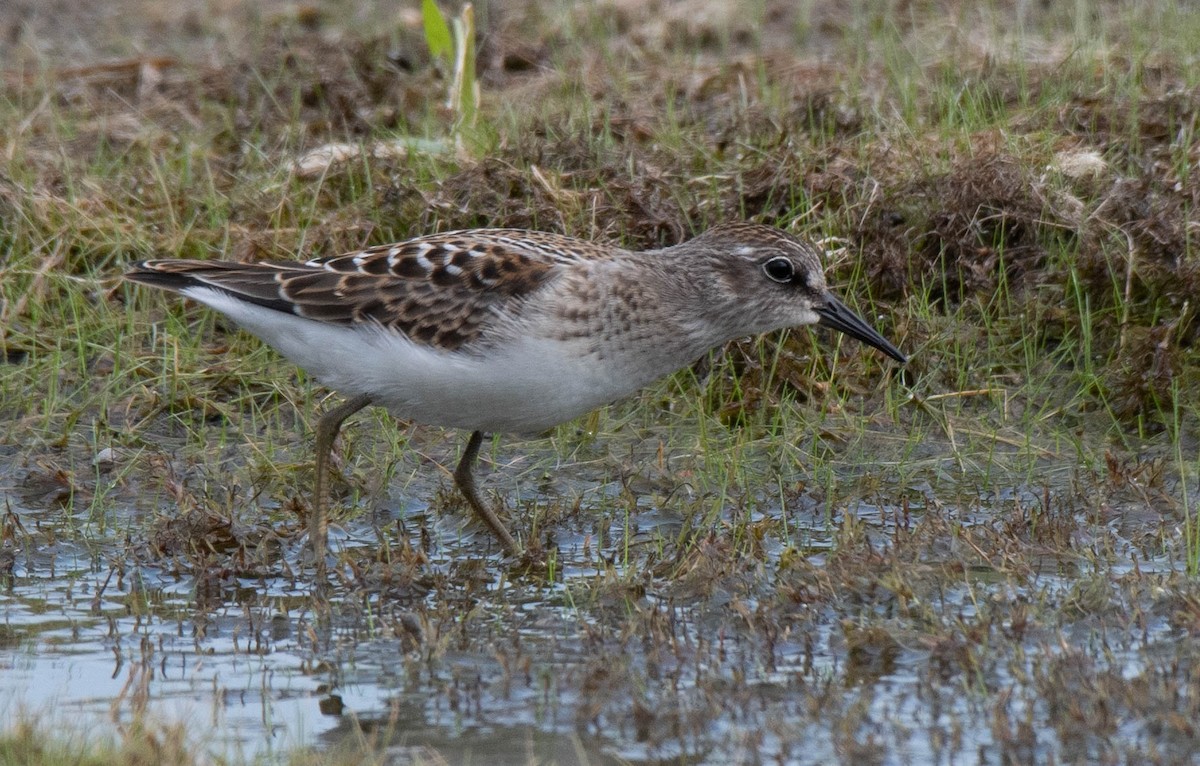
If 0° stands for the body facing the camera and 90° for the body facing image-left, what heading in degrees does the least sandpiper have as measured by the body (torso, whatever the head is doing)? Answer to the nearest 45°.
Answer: approximately 270°
